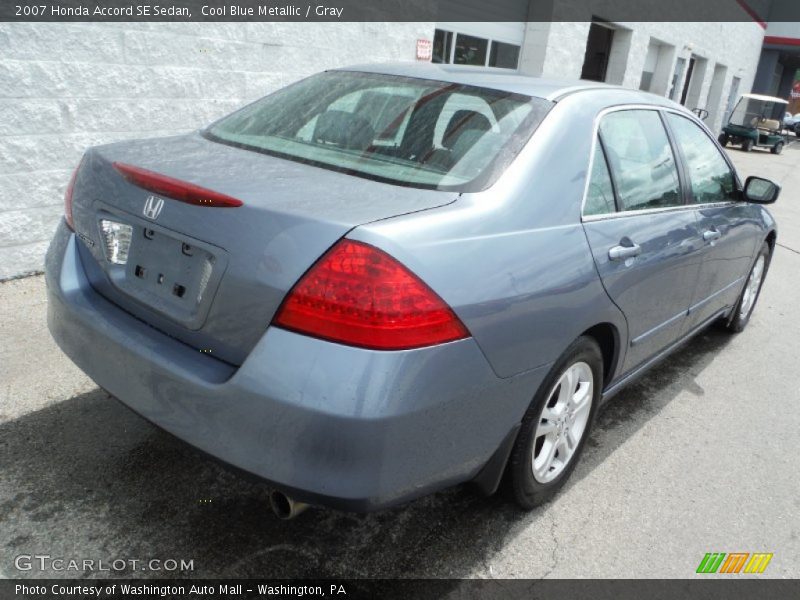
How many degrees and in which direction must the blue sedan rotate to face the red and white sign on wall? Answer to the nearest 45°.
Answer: approximately 45° to its left

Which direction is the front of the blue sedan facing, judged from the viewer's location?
facing away from the viewer and to the right of the viewer
